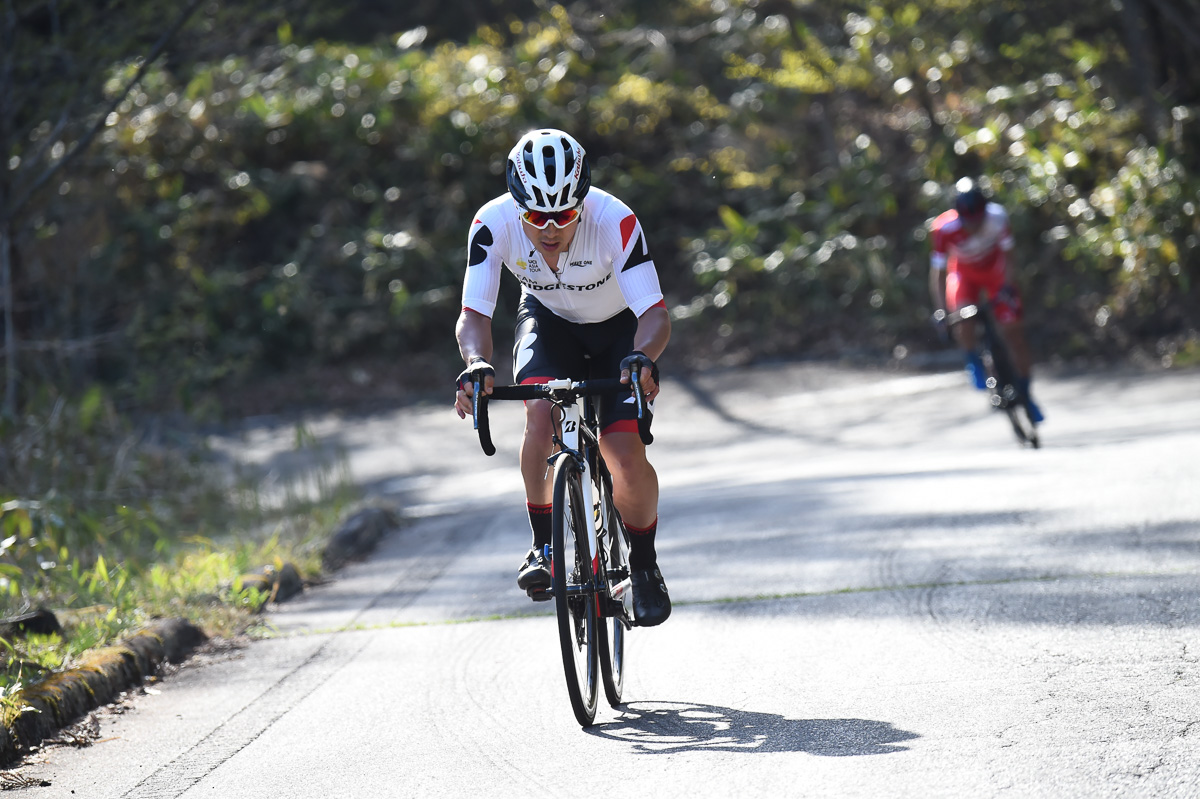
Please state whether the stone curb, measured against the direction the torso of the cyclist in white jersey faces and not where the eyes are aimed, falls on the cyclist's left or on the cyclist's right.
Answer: on the cyclist's right

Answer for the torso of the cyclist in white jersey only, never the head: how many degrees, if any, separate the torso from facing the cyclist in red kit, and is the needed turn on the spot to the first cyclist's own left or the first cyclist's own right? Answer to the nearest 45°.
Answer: approximately 135° to the first cyclist's own left

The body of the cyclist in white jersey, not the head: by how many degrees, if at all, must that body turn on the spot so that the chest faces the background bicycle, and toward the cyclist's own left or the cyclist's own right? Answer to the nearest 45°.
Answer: approximately 135° to the cyclist's own left

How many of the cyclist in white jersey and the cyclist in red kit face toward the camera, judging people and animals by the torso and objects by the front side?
2

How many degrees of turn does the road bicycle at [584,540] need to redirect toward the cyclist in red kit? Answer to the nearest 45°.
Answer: approximately 135° to its left

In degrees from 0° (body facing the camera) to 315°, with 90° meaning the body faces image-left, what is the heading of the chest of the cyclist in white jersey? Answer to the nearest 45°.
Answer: approximately 0°

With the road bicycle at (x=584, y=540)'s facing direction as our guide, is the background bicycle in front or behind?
behind
